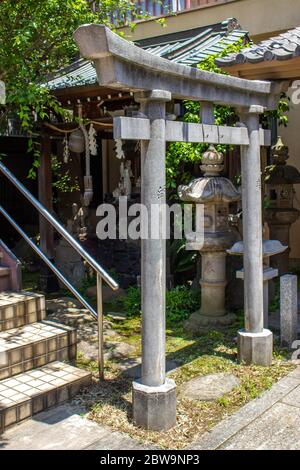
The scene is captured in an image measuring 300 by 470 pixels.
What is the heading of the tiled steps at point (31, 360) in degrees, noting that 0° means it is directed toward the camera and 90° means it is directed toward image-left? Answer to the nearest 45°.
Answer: approximately 315°

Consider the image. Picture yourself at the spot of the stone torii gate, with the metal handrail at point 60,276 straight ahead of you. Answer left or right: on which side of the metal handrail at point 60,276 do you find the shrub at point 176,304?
right

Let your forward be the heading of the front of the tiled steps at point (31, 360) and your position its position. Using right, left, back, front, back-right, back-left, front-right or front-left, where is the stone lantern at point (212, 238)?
left

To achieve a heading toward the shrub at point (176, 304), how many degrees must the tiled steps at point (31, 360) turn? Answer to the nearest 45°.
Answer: approximately 90° to its left

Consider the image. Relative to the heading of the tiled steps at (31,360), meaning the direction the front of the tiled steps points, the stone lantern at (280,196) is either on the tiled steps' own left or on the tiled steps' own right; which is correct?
on the tiled steps' own left
